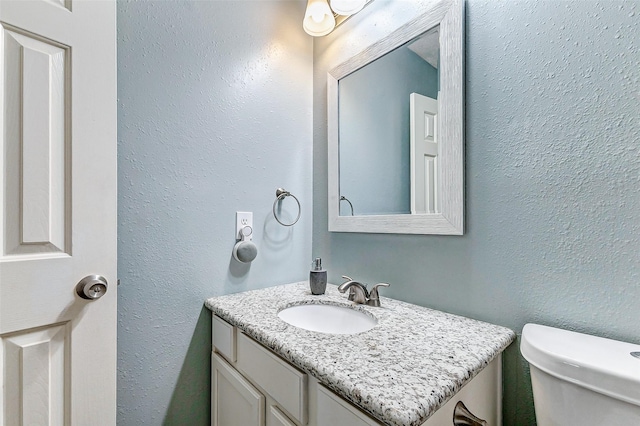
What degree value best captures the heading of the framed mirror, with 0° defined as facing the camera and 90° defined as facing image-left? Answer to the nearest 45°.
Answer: approximately 45°

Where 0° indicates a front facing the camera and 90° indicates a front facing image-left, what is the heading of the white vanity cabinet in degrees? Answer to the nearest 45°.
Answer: approximately 45°

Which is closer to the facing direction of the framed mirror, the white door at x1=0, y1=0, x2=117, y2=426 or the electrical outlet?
the white door

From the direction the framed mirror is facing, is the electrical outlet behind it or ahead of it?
ahead

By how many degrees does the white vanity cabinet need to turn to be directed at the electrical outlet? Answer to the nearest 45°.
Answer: approximately 90° to its right

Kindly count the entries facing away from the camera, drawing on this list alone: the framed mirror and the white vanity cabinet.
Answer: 0

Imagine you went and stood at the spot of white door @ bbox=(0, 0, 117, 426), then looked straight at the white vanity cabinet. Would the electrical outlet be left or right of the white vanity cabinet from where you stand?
left
